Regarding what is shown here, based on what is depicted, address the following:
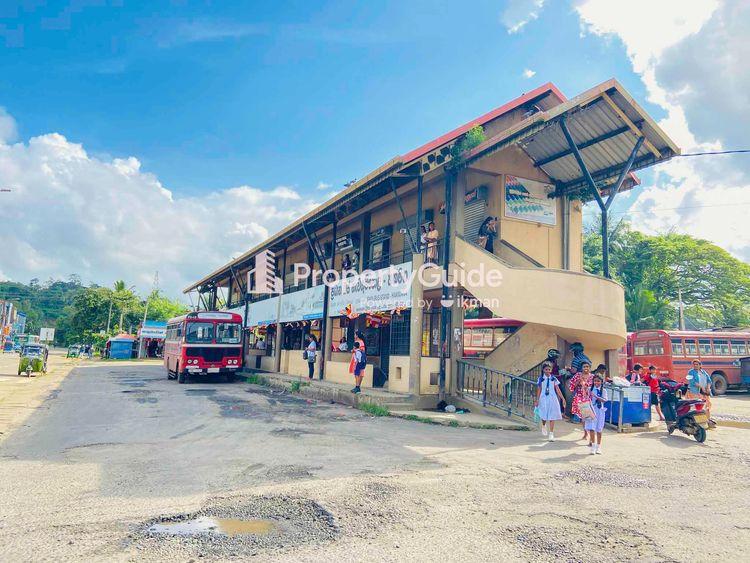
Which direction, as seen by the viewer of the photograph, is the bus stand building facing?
facing the viewer and to the left of the viewer

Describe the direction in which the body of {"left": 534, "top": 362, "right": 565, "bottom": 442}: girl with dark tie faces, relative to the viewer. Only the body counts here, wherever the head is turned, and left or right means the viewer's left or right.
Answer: facing the viewer

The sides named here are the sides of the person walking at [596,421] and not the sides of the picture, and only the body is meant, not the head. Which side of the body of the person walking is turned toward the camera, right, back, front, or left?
front

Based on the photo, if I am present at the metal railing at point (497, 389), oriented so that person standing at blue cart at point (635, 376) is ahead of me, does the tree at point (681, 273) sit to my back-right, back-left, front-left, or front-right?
front-left

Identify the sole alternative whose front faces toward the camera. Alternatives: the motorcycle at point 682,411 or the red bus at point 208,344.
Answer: the red bus

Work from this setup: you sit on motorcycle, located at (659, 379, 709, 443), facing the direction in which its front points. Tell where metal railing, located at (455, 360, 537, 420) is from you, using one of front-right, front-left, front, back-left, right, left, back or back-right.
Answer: front-left

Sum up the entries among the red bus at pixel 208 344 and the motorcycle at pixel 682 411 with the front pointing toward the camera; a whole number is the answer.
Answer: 1

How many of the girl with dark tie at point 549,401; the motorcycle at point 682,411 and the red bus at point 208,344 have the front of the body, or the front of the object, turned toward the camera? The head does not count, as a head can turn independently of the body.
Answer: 2

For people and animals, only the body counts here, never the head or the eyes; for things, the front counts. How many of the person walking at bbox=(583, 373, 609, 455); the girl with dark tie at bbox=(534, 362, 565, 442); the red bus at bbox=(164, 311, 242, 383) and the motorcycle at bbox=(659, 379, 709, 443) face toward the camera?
3

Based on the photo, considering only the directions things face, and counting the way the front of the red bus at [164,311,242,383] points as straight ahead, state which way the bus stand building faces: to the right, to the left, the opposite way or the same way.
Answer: to the right

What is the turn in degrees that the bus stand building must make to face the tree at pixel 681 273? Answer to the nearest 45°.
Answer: approximately 180°

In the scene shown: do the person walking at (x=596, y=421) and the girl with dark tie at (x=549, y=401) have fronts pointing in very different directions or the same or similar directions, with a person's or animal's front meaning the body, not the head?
same or similar directions

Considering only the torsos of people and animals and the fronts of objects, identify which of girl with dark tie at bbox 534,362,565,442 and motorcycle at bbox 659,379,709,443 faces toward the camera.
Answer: the girl with dark tie

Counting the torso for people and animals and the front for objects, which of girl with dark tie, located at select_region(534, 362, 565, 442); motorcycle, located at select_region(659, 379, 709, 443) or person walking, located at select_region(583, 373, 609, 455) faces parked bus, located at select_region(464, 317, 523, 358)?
the motorcycle

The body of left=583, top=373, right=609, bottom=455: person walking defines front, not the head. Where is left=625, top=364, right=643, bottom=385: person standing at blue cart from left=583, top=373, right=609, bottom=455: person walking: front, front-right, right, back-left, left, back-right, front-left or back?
back
